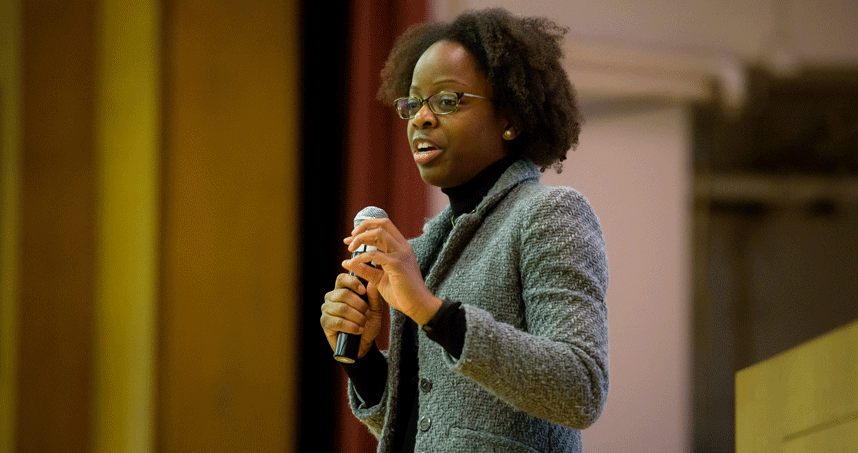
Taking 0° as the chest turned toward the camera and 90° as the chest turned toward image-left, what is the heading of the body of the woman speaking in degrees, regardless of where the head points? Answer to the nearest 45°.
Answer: approximately 45°
